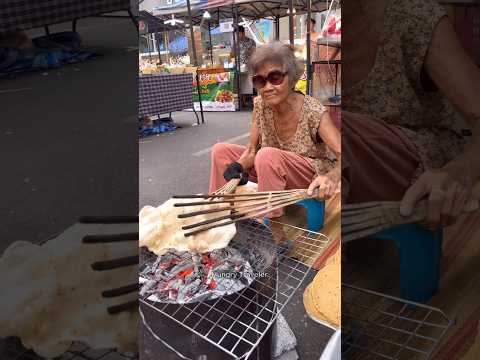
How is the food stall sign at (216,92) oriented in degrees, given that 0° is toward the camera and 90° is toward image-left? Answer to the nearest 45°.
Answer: approximately 0°
